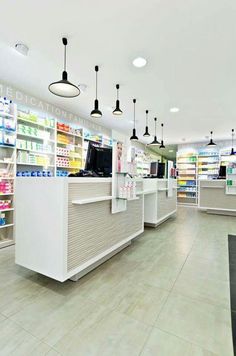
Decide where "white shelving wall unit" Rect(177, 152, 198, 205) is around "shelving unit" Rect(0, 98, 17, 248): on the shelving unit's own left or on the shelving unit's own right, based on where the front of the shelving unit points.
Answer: on the shelving unit's own left

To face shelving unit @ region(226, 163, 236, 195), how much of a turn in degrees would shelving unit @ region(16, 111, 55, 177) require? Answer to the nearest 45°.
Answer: approximately 45° to its left

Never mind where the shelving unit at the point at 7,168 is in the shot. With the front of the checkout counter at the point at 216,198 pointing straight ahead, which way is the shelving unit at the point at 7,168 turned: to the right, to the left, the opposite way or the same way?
to the left

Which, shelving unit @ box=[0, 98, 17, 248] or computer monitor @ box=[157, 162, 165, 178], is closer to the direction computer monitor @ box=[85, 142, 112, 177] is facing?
the shelving unit

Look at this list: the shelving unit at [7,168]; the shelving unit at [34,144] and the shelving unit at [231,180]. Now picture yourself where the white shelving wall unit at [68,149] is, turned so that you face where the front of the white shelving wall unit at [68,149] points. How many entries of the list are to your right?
2

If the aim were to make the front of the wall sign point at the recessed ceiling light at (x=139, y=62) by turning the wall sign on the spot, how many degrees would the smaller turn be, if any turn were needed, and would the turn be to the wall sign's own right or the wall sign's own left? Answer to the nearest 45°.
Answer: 0° — it already faces it

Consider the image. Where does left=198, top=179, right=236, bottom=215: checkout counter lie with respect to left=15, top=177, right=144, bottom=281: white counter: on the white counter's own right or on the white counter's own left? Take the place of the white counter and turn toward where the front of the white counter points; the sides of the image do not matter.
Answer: on the white counter's own left
